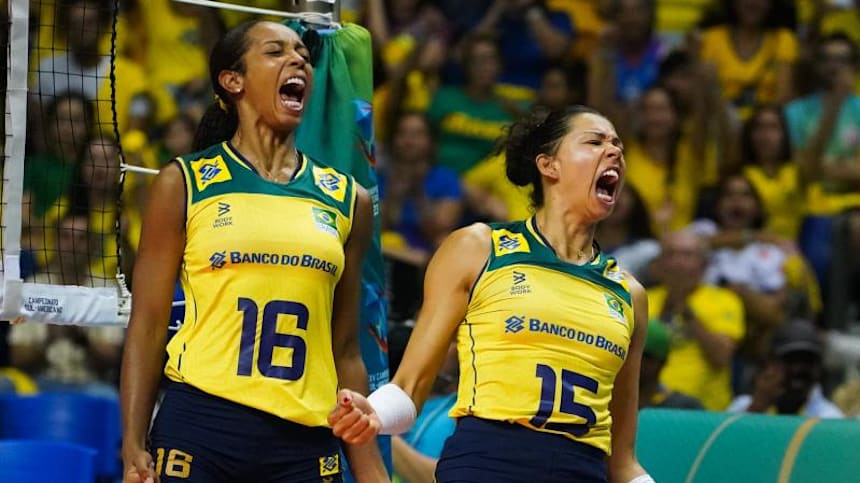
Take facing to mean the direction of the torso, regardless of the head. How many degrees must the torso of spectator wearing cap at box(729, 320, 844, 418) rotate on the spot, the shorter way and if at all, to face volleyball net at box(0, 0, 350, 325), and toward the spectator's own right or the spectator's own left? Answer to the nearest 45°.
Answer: approximately 90° to the spectator's own right

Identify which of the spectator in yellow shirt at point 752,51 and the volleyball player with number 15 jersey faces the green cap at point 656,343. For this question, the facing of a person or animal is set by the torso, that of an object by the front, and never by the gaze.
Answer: the spectator in yellow shirt

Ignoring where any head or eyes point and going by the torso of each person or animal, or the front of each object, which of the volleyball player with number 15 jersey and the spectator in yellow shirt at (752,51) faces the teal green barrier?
the spectator in yellow shirt

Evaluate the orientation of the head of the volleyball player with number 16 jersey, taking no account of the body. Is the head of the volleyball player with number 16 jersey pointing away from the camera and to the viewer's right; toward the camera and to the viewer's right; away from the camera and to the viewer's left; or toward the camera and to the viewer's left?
toward the camera and to the viewer's right

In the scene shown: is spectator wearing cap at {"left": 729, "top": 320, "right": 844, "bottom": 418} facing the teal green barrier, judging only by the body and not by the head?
yes

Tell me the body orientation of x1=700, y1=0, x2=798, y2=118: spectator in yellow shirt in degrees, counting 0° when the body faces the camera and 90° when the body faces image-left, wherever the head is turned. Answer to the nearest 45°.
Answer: approximately 0°

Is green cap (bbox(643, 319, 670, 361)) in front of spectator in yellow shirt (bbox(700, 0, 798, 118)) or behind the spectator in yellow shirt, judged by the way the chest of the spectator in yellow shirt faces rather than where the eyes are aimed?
in front

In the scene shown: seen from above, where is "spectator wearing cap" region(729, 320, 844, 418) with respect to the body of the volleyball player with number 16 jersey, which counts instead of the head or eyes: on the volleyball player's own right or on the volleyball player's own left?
on the volleyball player's own left

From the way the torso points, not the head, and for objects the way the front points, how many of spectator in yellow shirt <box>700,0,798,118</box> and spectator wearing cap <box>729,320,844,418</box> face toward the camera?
2

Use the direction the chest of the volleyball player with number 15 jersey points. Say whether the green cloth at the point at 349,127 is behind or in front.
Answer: behind

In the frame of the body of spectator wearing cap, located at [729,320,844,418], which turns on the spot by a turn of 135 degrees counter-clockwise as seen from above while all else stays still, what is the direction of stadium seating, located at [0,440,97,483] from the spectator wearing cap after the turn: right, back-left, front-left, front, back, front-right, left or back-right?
back
